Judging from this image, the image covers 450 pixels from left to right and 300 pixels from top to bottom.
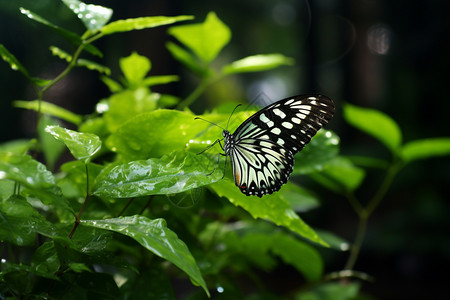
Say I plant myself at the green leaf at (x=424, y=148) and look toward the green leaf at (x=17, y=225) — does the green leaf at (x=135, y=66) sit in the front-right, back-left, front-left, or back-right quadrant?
front-right

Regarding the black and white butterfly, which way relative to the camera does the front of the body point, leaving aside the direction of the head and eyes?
to the viewer's left
